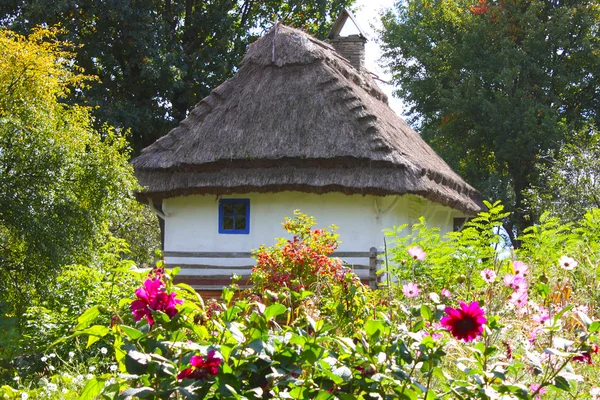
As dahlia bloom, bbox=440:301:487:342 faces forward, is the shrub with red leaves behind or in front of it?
behind

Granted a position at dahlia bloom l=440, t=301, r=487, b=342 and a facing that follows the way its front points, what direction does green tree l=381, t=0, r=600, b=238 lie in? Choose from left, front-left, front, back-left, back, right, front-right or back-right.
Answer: back

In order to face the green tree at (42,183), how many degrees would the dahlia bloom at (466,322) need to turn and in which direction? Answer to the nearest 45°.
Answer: approximately 135° to its right

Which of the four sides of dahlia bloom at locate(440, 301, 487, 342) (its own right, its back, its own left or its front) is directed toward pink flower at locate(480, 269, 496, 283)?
back

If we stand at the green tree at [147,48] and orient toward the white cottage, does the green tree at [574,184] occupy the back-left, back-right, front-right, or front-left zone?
front-left

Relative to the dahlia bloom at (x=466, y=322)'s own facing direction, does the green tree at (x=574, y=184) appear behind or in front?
behind

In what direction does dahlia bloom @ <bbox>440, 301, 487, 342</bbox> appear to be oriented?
toward the camera

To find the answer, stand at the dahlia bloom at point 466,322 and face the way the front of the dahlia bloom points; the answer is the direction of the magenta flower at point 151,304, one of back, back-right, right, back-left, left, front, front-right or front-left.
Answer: right

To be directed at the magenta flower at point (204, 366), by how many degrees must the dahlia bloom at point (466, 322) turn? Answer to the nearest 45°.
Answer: approximately 90° to its right

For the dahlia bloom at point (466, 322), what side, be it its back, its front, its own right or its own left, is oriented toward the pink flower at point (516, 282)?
back

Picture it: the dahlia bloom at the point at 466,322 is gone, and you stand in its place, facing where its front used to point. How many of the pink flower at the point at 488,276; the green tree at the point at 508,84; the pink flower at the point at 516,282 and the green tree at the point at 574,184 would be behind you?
4
